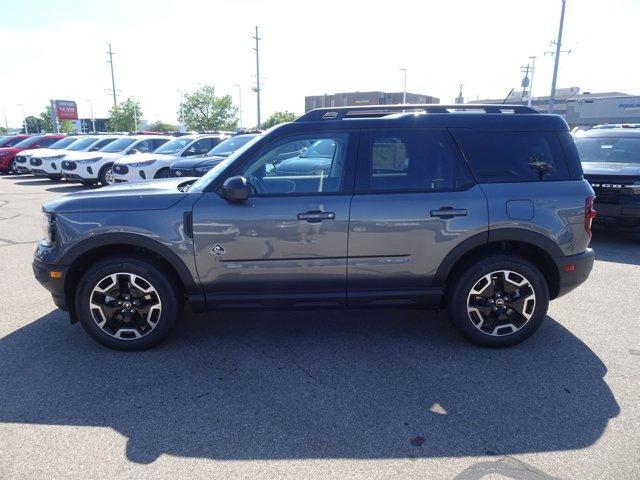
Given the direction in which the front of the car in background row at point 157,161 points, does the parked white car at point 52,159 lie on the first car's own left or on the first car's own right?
on the first car's own right

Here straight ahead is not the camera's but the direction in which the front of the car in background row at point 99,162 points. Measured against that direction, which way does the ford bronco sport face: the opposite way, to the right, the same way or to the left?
to the right

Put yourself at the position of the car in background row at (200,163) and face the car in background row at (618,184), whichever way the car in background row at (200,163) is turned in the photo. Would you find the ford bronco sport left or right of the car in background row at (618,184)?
right

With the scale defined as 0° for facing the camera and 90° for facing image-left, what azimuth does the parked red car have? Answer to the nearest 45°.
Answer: approximately 45°

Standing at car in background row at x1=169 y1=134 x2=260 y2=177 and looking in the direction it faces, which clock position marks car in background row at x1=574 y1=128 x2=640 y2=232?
car in background row at x1=574 y1=128 x2=640 y2=232 is roughly at 9 o'clock from car in background row at x1=169 y1=134 x2=260 y2=177.

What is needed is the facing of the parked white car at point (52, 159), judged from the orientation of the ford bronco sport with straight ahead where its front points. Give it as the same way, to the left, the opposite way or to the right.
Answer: to the left

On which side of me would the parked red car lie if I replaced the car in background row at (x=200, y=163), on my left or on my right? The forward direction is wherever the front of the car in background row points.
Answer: on my right

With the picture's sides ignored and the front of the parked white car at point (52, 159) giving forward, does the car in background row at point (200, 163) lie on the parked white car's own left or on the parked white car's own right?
on the parked white car's own left

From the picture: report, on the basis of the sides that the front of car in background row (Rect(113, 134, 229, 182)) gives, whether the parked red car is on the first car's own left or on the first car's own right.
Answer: on the first car's own right

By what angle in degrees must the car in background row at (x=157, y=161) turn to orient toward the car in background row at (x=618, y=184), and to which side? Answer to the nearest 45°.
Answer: approximately 90° to its left

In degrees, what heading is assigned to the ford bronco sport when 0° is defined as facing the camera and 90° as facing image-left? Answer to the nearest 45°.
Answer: approximately 90°

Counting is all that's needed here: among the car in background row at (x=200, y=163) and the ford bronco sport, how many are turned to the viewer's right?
0
